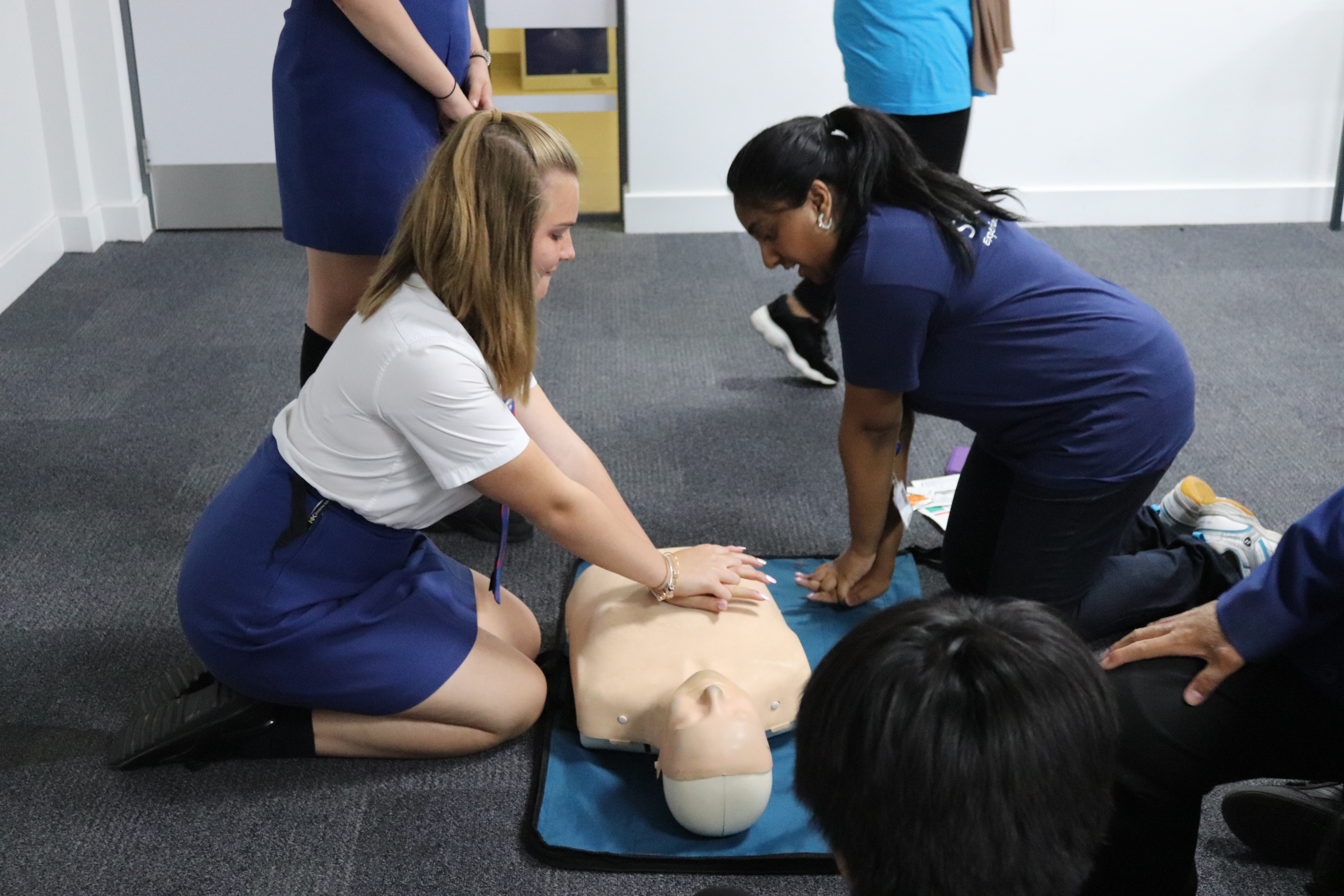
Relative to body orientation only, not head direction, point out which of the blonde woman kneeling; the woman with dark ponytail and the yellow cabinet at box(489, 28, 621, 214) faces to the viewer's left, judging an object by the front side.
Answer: the woman with dark ponytail

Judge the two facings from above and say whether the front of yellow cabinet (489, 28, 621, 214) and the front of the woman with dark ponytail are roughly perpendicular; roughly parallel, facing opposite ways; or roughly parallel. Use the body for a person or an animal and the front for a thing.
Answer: roughly perpendicular

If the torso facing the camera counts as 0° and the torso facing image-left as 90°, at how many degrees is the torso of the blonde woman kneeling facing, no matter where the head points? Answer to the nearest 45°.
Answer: approximately 270°

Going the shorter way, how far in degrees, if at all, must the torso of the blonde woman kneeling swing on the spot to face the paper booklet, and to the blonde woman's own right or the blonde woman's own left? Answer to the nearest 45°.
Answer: approximately 45° to the blonde woman's own left

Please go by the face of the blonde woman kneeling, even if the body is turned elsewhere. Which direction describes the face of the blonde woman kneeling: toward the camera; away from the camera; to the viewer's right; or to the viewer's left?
to the viewer's right

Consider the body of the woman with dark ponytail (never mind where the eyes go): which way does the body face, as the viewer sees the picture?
to the viewer's left

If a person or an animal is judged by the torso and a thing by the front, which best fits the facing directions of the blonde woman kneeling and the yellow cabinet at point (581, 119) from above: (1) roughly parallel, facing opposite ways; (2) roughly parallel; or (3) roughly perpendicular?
roughly perpendicular

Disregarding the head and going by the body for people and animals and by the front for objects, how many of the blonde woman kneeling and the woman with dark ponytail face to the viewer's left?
1

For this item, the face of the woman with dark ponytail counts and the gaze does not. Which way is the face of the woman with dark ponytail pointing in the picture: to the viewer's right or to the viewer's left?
to the viewer's left
